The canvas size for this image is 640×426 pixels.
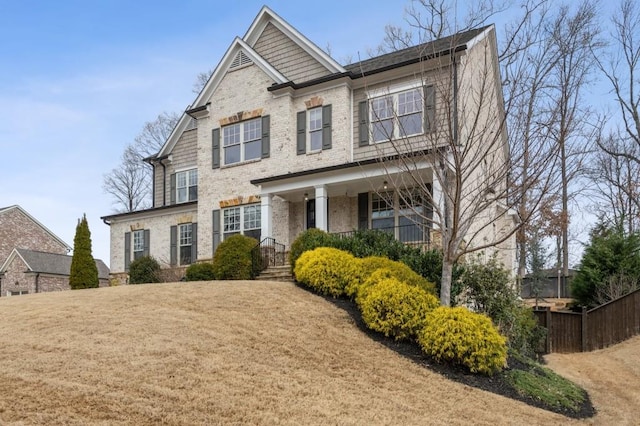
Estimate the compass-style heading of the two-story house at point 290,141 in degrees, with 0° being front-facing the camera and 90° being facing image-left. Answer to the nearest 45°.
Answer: approximately 45°

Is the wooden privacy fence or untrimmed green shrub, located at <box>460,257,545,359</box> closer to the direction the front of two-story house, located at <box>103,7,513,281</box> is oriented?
the untrimmed green shrub

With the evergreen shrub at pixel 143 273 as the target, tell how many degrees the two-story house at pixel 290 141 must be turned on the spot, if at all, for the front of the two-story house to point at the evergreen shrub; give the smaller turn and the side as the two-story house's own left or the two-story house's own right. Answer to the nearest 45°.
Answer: approximately 45° to the two-story house's own right

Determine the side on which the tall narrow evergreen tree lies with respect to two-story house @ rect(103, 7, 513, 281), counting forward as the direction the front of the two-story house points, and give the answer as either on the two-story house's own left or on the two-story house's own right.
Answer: on the two-story house's own right

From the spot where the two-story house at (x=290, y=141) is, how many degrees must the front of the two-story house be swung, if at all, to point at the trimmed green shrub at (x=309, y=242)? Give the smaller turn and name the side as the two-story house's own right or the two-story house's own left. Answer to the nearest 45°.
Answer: approximately 45° to the two-story house's own left

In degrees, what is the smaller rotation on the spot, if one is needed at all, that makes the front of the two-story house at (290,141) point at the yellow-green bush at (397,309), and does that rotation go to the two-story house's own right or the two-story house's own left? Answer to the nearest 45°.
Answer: approximately 45° to the two-story house's own left
